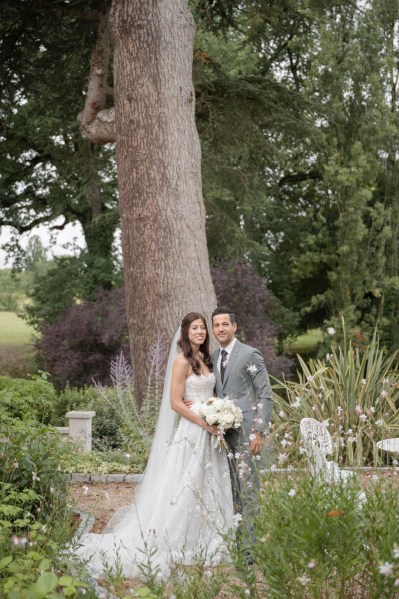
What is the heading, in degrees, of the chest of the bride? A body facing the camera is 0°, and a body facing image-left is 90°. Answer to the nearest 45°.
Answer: approximately 315°

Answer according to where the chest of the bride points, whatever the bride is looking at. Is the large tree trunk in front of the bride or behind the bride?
behind

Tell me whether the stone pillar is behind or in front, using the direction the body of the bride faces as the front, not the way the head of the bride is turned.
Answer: behind

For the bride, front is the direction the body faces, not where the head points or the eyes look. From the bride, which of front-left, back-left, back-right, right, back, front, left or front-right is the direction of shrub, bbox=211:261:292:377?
back-left

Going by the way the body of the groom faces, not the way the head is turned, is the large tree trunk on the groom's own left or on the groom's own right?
on the groom's own right

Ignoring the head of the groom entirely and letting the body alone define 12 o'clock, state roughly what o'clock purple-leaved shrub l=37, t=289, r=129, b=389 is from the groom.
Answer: The purple-leaved shrub is roughly at 4 o'clock from the groom.

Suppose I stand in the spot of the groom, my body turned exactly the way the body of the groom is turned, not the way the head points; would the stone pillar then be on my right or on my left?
on my right

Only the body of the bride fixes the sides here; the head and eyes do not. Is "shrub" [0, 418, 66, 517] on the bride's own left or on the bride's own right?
on the bride's own right
